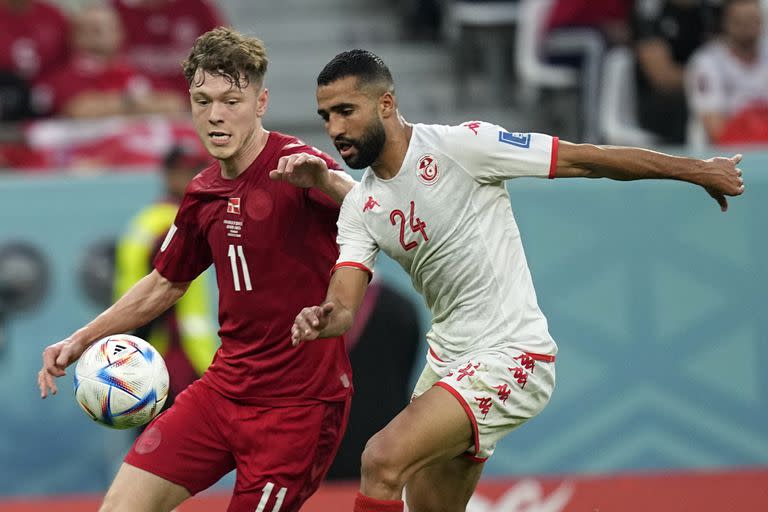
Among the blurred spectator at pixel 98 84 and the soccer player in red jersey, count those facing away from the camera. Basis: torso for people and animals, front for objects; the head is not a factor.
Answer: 0

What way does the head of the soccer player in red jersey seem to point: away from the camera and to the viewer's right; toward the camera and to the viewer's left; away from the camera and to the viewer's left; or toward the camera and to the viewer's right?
toward the camera and to the viewer's left

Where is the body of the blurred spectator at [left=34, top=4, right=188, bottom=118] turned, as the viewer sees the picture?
toward the camera

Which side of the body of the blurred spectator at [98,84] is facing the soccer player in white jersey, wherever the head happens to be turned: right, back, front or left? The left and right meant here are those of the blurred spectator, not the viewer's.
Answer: front

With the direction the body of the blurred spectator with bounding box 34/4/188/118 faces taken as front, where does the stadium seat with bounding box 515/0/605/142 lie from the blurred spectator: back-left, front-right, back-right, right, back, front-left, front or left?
left

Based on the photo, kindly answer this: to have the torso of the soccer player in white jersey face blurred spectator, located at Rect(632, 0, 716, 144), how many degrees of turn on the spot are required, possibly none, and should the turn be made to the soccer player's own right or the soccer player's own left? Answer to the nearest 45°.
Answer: approximately 135° to the soccer player's own right

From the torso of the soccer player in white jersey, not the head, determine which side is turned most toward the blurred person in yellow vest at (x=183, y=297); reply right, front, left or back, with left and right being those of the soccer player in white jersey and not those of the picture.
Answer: right

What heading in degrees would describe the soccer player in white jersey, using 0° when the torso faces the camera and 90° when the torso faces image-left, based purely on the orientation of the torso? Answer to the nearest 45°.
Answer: approximately 45°

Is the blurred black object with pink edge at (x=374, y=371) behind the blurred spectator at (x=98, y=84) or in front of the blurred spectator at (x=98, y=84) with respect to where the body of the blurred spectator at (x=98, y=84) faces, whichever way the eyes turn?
in front

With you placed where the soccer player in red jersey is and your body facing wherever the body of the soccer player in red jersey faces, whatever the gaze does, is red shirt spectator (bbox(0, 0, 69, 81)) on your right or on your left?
on your right

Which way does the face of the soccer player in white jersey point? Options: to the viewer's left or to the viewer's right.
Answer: to the viewer's left

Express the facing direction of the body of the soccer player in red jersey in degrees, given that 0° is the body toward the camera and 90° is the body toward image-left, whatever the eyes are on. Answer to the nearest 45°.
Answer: approximately 45°

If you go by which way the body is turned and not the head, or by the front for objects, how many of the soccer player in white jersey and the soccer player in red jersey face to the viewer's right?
0

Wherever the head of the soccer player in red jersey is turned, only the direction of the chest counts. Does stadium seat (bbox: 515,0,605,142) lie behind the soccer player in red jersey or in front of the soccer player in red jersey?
behind
